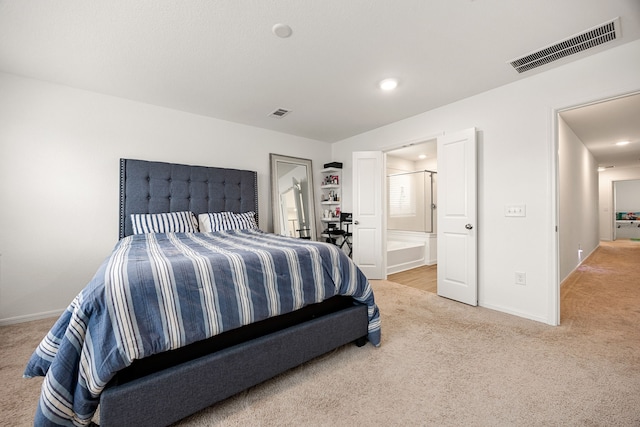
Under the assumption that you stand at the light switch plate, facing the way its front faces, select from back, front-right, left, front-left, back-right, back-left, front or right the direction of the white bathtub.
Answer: back-right

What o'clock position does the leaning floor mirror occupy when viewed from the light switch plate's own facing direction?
The leaning floor mirror is roughly at 3 o'clock from the light switch plate.

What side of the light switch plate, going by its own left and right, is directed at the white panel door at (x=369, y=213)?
right

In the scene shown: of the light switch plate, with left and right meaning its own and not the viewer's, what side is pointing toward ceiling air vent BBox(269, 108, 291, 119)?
right

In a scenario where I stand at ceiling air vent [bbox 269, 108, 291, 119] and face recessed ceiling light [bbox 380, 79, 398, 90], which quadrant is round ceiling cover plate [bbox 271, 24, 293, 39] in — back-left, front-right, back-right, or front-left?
front-right

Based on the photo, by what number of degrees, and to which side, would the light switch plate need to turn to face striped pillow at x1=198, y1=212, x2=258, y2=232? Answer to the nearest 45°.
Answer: approximately 45° to its right

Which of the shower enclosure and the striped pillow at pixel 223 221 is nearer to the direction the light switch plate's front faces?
the striped pillow

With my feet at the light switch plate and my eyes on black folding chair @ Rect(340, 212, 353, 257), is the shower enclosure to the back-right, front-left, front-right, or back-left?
front-right

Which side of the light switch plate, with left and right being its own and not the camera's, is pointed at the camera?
front

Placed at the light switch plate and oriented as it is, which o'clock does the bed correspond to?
The bed is roughly at 1 o'clock from the light switch plate.

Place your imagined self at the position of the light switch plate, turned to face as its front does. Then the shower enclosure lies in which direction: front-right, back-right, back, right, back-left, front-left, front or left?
back-right
